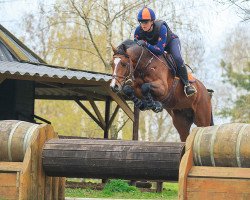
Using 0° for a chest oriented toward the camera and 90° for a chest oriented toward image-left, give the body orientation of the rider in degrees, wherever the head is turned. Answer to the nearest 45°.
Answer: approximately 45°

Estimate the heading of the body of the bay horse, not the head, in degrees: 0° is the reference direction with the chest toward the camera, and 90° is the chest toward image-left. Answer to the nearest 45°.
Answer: approximately 45°
